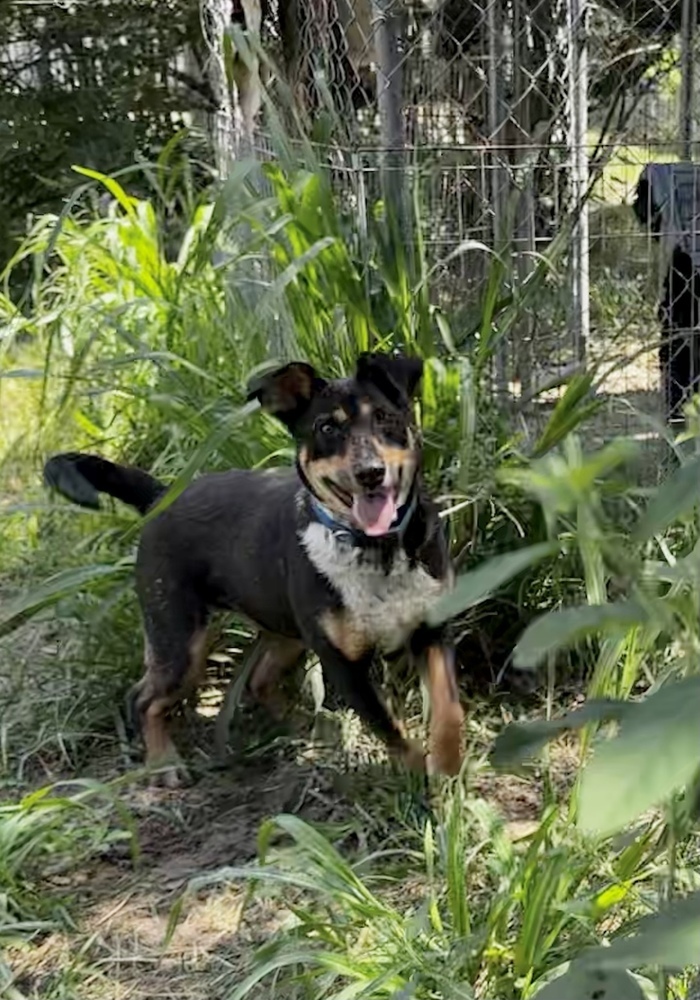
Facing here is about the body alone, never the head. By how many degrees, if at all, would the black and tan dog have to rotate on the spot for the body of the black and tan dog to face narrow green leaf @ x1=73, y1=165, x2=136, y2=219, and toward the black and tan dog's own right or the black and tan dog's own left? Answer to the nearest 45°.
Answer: approximately 135° to the black and tan dog's own left

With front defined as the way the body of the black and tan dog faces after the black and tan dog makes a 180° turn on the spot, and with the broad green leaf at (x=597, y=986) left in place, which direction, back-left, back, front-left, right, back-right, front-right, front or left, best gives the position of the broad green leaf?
back-left

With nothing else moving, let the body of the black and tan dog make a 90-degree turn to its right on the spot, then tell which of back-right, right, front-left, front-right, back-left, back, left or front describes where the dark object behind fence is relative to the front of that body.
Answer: back

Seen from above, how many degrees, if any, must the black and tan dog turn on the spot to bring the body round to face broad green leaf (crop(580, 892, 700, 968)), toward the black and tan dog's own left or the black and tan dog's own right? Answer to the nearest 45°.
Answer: approximately 45° to the black and tan dog's own right

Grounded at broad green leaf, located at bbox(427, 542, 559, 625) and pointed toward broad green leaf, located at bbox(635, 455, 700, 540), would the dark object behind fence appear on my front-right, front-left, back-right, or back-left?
front-left

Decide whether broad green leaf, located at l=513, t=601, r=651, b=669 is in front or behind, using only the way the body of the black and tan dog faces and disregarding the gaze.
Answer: in front

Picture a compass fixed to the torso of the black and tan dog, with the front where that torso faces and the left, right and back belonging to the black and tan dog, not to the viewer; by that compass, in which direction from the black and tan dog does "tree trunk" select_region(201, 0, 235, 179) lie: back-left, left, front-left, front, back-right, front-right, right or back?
back-left

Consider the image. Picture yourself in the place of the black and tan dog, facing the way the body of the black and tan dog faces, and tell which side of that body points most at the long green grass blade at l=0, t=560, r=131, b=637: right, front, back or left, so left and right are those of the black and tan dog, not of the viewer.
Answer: back

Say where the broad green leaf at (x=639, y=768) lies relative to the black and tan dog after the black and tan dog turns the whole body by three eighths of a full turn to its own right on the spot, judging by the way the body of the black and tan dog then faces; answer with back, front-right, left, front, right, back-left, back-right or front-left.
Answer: left

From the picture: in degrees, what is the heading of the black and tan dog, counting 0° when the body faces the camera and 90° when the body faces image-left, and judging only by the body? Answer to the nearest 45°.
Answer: approximately 315°
